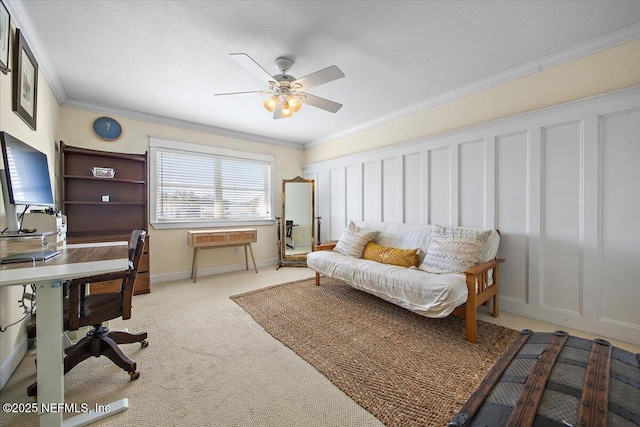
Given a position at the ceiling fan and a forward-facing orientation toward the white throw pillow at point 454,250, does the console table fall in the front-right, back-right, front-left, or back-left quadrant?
back-left

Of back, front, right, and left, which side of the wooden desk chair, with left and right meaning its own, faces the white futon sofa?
back

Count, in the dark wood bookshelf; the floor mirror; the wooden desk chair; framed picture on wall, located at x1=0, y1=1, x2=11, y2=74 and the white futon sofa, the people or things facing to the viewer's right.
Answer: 1

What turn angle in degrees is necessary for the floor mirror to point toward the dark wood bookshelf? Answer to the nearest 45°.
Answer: approximately 45° to its right

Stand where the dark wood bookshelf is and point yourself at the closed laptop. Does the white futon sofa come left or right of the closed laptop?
left

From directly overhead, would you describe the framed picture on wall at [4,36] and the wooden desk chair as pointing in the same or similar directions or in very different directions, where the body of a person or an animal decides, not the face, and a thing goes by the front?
very different directions

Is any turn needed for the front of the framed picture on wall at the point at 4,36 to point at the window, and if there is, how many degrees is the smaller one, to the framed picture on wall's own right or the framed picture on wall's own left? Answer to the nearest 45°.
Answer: approximately 45° to the framed picture on wall's own left

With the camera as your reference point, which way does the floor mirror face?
facing the viewer

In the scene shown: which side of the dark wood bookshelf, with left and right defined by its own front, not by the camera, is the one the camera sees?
front

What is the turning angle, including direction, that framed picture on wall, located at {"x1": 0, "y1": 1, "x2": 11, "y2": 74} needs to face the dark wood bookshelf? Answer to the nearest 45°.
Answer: approximately 45° to its left

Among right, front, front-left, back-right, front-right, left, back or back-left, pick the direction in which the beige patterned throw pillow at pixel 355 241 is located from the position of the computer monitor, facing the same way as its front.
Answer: front-left

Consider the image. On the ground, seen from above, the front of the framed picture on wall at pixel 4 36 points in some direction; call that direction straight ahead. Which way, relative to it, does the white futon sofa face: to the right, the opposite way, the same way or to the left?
the opposite way

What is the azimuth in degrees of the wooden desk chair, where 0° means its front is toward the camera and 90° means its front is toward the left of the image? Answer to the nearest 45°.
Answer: approximately 90°

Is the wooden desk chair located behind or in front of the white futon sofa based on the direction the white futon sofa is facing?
in front

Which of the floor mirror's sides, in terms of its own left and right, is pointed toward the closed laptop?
front

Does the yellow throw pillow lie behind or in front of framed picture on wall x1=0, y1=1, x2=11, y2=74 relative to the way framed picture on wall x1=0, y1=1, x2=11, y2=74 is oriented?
in front

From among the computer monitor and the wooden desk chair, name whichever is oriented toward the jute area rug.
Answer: the computer monitor

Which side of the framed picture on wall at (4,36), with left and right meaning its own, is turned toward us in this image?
right

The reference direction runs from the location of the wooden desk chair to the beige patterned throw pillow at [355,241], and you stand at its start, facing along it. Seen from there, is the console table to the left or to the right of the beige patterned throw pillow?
left

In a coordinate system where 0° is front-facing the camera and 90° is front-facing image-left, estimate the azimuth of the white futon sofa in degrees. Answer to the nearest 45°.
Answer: approximately 45°

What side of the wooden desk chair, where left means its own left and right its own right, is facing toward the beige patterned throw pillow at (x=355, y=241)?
back
